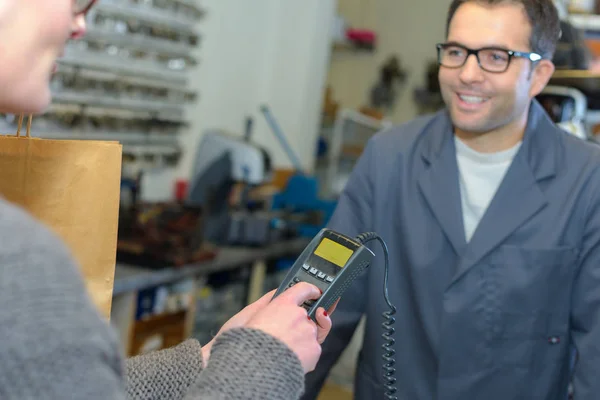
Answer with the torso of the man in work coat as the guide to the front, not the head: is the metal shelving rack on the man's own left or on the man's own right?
on the man's own right

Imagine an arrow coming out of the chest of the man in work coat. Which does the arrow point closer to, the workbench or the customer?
the customer

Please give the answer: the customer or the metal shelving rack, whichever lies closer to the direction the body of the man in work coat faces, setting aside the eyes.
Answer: the customer

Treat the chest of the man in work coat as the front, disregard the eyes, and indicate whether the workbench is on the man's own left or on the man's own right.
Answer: on the man's own right

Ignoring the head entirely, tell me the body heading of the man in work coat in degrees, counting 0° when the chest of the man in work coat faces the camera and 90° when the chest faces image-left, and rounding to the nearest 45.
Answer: approximately 45°
